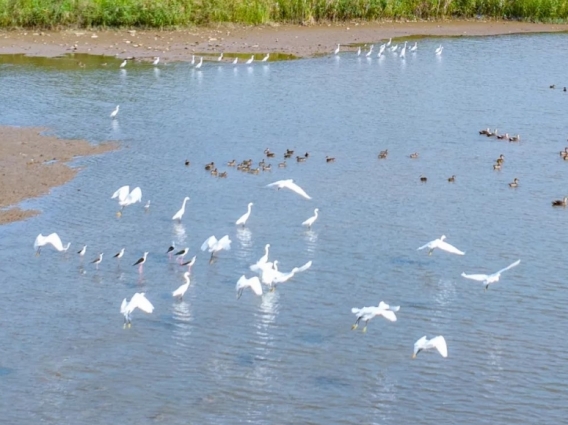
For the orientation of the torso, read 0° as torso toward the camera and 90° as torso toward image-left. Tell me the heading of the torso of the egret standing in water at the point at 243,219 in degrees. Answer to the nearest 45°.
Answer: approximately 270°

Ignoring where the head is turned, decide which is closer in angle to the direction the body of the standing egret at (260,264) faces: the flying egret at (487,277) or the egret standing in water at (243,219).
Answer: the flying egret

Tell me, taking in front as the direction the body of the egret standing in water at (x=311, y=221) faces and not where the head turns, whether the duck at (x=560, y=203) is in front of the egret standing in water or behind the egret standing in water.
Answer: in front

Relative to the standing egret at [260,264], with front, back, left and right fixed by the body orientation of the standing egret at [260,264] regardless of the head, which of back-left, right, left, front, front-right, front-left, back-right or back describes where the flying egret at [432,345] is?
front-right

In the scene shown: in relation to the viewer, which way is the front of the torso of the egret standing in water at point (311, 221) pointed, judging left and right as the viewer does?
facing to the right of the viewer

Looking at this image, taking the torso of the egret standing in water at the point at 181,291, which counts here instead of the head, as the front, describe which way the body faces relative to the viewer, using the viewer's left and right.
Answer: facing to the right of the viewer

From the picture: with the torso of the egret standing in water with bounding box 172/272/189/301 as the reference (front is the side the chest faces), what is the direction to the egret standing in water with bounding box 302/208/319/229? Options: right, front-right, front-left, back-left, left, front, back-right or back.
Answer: front-left

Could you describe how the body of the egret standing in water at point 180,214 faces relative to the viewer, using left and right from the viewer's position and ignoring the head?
facing to the right of the viewer

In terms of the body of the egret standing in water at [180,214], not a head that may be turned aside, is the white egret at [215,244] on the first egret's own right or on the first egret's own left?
on the first egret's own right
